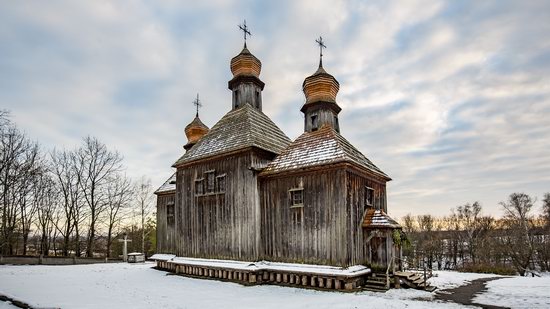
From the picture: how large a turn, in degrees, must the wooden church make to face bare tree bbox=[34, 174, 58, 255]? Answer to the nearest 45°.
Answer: approximately 180°

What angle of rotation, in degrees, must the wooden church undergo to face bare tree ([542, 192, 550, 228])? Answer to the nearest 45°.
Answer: approximately 90° to its left

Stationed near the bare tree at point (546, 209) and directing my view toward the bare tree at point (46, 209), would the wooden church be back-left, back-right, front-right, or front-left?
front-left

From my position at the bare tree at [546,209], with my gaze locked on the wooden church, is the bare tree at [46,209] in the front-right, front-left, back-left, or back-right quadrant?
front-right

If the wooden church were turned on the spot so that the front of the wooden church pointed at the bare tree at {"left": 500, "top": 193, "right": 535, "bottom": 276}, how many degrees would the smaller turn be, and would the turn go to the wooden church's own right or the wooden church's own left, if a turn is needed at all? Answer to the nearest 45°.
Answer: approximately 90° to the wooden church's own left

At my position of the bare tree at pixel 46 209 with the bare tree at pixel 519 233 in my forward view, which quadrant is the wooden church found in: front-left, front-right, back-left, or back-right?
front-right

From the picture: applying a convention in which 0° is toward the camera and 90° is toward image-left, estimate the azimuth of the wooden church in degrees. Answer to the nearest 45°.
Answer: approximately 315°
